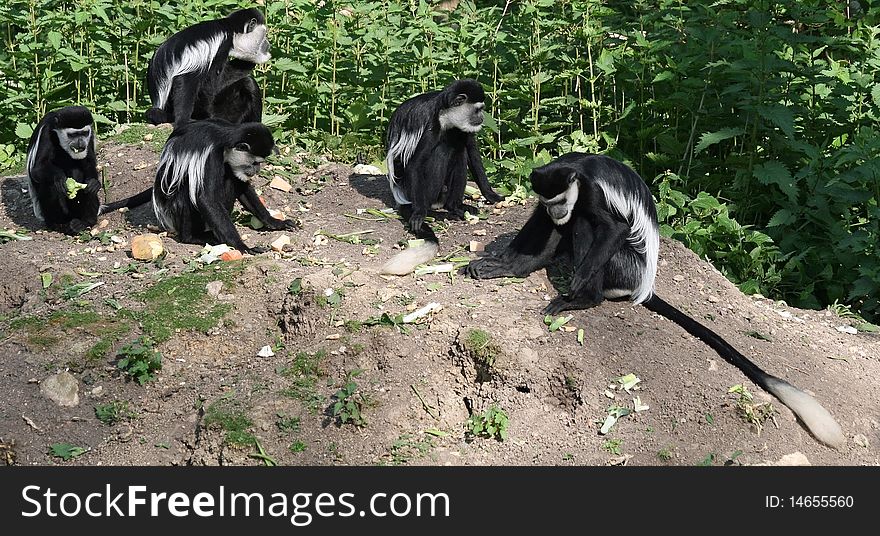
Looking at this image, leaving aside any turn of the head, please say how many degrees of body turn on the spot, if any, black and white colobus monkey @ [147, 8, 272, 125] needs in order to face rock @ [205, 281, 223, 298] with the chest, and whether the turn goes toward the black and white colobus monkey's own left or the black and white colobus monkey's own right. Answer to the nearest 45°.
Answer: approximately 90° to the black and white colobus monkey's own right

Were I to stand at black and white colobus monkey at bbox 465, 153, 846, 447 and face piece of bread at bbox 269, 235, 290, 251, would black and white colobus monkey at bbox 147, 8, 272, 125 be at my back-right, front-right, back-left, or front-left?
front-right

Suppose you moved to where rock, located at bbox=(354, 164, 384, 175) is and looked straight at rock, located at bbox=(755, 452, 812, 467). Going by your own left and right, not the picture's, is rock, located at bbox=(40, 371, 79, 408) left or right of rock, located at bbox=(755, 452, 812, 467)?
right

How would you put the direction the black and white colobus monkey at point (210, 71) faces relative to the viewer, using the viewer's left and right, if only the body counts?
facing to the right of the viewer

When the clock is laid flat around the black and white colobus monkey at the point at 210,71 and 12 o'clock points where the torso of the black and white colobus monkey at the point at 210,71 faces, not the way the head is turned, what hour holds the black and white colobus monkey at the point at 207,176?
the black and white colobus monkey at the point at 207,176 is roughly at 3 o'clock from the black and white colobus monkey at the point at 210,71.

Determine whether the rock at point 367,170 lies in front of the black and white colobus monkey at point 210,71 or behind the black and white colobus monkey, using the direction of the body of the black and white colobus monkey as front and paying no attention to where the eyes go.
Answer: in front

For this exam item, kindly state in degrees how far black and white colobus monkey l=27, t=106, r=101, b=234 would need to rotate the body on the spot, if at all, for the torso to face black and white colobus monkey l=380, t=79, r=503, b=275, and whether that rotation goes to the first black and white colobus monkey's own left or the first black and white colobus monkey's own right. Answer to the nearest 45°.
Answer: approximately 45° to the first black and white colobus monkey's own left

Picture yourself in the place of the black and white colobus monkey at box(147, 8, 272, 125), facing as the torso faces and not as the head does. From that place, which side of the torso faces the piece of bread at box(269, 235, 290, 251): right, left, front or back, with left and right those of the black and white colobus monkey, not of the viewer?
right

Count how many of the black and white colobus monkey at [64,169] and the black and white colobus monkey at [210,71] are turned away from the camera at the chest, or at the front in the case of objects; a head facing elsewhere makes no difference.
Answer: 0

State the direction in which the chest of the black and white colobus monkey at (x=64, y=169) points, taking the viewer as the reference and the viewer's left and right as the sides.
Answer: facing the viewer and to the right of the viewer

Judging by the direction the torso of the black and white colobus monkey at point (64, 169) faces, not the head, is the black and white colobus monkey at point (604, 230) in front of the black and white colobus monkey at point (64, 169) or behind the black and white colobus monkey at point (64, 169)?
in front

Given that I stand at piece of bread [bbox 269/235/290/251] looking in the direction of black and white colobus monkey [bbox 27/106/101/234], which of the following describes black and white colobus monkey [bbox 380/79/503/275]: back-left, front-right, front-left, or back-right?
back-right

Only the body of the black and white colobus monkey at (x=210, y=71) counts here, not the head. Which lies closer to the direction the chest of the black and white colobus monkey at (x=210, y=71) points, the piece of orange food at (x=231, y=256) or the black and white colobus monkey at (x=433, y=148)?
the black and white colobus monkey

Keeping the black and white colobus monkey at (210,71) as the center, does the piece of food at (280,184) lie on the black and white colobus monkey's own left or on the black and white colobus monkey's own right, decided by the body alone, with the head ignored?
on the black and white colobus monkey's own right

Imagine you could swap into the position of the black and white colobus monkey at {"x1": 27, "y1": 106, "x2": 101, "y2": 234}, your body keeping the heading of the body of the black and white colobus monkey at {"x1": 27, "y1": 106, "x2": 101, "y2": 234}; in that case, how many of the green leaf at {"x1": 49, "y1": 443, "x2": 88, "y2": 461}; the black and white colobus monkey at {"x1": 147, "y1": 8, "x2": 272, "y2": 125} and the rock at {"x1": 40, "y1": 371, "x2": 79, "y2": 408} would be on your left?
1
